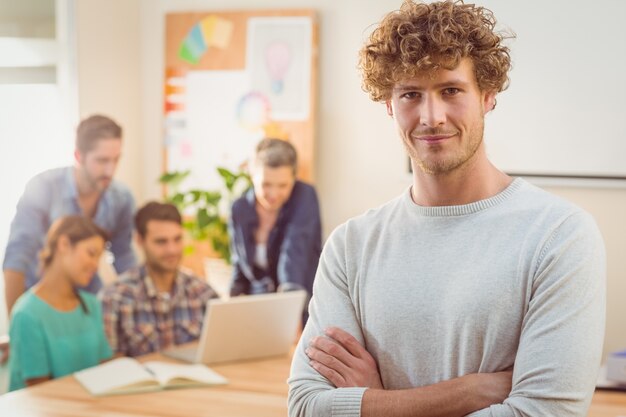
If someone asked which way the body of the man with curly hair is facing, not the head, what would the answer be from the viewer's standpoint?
toward the camera

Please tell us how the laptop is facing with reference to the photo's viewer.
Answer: facing away from the viewer and to the left of the viewer

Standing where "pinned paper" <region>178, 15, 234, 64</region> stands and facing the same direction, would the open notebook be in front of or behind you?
in front

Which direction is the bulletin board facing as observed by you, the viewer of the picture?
facing the viewer

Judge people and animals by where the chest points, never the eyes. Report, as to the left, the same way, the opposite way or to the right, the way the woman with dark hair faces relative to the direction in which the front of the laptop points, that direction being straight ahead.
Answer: the opposite way

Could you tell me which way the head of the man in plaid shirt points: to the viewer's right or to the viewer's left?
to the viewer's right

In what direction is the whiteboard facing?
toward the camera

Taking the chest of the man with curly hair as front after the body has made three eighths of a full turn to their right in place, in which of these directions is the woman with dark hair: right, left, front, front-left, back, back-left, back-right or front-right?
front

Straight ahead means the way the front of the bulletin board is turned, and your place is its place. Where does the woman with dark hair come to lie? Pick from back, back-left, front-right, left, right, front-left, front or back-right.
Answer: front-right

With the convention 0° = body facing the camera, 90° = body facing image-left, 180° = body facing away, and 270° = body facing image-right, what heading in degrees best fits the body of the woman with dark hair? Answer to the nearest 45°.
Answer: approximately 315°

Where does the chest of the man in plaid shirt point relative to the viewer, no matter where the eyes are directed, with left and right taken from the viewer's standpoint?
facing the viewer and to the right of the viewer

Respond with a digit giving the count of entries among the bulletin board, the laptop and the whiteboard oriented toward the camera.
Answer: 2

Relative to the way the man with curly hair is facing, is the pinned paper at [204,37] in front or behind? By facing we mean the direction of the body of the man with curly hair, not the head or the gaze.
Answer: behind

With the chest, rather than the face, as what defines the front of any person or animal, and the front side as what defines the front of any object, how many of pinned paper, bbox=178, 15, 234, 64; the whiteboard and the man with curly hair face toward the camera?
3

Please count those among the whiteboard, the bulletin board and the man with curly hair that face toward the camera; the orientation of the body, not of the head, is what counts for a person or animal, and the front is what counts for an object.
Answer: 3
